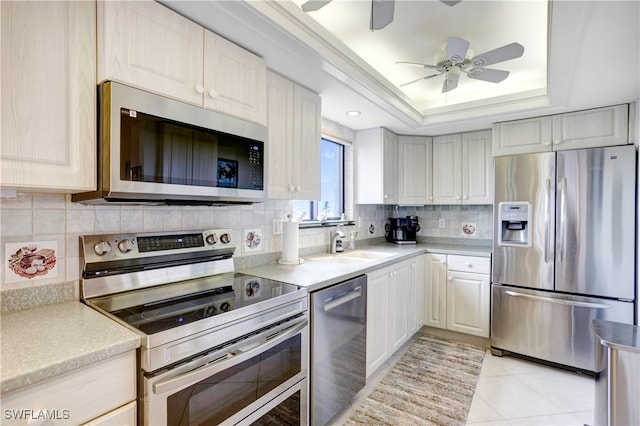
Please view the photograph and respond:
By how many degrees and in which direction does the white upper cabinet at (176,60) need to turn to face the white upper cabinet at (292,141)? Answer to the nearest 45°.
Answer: approximately 90° to its left

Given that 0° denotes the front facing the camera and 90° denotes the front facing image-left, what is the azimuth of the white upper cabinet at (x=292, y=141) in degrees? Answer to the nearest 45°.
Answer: approximately 315°

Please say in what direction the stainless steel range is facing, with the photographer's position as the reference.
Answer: facing the viewer and to the right of the viewer

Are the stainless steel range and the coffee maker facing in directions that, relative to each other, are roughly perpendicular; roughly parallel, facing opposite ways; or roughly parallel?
roughly perpendicular

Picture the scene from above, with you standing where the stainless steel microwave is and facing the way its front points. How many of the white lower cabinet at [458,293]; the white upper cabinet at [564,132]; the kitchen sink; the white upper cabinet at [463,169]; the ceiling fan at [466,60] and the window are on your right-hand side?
0

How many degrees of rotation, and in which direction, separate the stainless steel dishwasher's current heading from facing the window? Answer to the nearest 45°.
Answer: approximately 135° to its left

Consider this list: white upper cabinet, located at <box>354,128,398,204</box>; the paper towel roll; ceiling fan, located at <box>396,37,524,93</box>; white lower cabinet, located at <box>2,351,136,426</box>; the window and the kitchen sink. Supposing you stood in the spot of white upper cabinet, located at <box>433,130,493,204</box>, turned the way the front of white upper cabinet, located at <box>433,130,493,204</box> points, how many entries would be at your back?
0

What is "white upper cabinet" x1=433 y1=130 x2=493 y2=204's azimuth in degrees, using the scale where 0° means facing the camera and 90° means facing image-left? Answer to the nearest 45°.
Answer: approximately 0°

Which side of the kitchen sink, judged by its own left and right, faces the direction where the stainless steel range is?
right

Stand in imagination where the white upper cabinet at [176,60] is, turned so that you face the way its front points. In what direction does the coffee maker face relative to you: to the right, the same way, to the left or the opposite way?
to the right

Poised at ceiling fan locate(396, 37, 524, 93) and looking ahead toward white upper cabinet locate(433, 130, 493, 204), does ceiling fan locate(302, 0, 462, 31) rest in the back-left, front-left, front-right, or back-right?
back-left

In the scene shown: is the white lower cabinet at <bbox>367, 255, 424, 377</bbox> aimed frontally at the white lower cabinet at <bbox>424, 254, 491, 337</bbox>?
no

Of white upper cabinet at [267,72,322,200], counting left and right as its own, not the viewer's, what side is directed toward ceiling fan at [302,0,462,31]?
front

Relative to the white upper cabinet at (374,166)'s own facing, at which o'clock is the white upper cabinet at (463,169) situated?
the white upper cabinet at (463,169) is roughly at 10 o'clock from the white upper cabinet at (374,166).

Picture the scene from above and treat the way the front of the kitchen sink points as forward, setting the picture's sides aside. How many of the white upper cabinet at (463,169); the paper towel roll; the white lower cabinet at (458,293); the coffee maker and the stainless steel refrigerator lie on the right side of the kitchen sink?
1

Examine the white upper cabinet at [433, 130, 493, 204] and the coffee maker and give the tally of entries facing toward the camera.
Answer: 2
